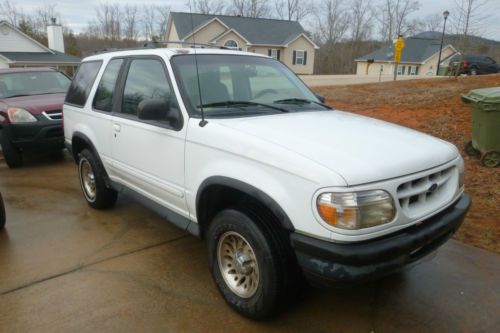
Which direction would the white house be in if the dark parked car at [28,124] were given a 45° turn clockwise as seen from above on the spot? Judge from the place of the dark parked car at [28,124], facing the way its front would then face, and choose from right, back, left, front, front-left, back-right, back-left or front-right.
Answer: back

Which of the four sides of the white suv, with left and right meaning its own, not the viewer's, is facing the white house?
back

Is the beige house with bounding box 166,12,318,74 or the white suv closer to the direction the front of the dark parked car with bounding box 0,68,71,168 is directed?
the white suv

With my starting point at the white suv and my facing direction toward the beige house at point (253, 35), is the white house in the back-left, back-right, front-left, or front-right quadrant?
front-left

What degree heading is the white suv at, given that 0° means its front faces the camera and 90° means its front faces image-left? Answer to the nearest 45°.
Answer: approximately 315°

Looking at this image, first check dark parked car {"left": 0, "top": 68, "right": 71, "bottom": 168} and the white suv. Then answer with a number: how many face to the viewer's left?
0

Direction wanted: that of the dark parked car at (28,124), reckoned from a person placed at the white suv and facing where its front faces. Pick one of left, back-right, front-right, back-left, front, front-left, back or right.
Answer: back

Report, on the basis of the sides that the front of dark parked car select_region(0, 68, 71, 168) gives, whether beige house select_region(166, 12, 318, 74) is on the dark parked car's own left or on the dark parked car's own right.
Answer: on the dark parked car's own left

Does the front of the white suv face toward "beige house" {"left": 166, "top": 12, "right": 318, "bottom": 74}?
no
